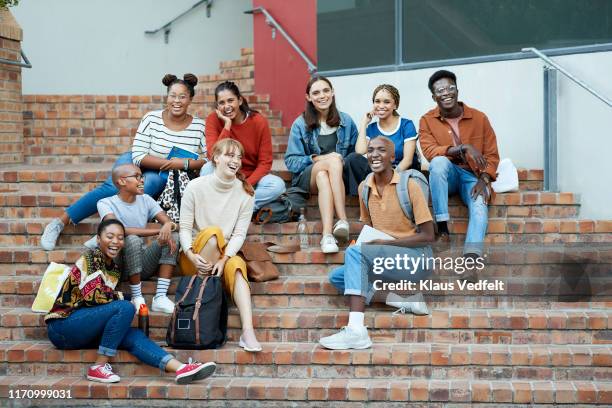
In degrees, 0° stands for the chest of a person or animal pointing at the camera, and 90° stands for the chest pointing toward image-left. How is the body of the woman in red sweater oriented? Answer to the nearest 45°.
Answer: approximately 0°

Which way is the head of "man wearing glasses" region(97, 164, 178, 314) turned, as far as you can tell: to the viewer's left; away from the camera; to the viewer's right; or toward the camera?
to the viewer's right

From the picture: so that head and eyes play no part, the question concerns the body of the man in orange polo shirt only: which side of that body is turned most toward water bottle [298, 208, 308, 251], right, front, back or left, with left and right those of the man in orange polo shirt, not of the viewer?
right

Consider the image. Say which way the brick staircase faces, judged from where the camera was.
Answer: facing the viewer

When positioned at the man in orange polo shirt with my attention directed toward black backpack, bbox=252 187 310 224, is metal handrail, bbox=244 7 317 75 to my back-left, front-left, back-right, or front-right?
front-right

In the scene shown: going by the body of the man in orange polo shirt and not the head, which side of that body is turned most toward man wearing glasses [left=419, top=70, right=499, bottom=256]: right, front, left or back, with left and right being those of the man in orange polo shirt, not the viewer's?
back

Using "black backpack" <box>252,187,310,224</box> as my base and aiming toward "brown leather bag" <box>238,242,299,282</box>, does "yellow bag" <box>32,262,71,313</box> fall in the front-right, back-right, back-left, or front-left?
front-right

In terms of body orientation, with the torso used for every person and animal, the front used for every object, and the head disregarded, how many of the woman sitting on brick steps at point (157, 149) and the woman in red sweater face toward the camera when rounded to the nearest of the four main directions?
2

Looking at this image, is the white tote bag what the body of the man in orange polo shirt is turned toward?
no

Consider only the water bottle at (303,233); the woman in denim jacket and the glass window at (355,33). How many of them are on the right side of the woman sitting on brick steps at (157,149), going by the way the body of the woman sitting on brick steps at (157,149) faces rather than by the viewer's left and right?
0

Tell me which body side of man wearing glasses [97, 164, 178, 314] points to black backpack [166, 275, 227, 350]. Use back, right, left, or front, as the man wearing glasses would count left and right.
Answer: front

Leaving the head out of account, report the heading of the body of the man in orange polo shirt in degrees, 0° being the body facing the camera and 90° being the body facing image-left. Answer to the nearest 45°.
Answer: approximately 45°

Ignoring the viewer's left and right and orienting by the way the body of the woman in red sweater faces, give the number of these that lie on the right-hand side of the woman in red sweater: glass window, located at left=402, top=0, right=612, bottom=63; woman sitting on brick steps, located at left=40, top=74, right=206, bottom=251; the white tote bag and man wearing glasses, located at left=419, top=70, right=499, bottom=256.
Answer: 1

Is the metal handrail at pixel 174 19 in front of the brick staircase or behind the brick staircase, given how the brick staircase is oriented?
behind

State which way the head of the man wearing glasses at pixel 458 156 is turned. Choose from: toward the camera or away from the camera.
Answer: toward the camera

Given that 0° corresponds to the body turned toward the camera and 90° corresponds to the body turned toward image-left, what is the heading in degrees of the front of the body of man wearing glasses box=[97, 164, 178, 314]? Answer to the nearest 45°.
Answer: approximately 315°

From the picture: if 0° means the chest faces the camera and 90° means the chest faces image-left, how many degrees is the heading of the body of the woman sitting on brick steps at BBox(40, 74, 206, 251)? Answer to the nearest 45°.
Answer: approximately 0°

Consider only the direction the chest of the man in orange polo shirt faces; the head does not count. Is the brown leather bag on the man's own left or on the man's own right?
on the man's own right
